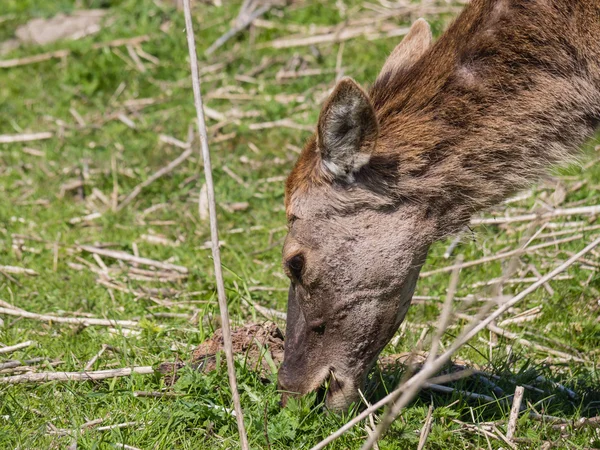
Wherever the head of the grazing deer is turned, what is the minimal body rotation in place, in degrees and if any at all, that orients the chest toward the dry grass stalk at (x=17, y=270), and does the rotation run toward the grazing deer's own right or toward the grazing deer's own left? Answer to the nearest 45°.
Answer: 0° — it already faces it

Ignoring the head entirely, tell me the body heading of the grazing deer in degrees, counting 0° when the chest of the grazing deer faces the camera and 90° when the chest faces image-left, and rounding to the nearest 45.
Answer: approximately 90°

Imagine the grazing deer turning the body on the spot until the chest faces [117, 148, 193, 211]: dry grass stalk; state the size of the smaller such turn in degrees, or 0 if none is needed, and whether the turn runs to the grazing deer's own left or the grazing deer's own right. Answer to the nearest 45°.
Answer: approximately 45° to the grazing deer's own right

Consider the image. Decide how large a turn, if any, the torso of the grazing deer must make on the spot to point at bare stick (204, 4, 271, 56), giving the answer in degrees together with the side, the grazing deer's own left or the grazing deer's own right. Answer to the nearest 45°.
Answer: approximately 45° to the grazing deer's own right

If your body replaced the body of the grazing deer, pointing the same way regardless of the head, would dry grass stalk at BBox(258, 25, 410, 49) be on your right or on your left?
on your right
